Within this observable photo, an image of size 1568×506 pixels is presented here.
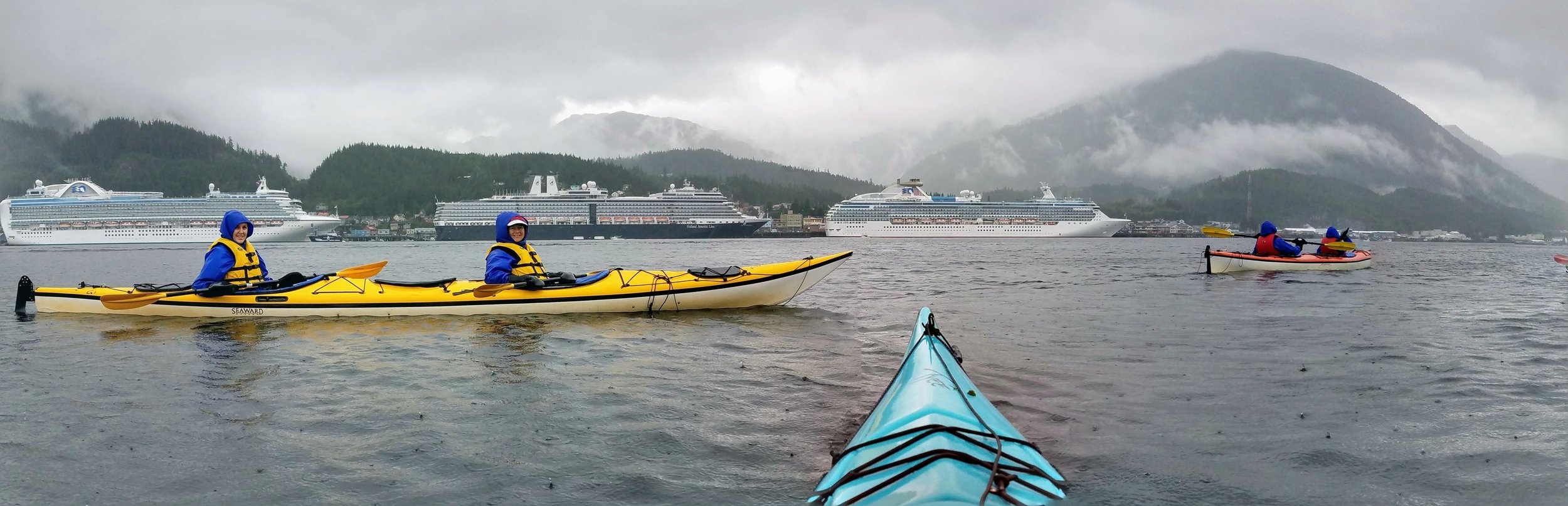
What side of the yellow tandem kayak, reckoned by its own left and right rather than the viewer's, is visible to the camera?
right

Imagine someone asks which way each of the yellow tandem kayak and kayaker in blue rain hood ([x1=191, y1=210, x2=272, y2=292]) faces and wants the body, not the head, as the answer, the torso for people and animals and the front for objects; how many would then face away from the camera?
0

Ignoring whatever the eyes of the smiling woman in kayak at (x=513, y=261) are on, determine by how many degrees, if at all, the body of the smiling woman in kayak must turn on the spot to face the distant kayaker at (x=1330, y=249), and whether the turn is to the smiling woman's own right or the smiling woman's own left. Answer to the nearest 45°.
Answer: approximately 45° to the smiling woman's own left

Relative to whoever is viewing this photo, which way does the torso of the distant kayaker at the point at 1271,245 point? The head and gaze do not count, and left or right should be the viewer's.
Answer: facing away from the viewer and to the right of the viewer

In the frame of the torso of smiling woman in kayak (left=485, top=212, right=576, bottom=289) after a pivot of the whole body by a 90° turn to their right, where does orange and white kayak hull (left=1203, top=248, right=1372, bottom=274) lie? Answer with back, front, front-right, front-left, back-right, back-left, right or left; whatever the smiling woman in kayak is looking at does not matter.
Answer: back-left

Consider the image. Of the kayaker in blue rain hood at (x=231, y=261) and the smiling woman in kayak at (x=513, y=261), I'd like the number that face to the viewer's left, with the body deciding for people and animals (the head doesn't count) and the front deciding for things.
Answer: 0
